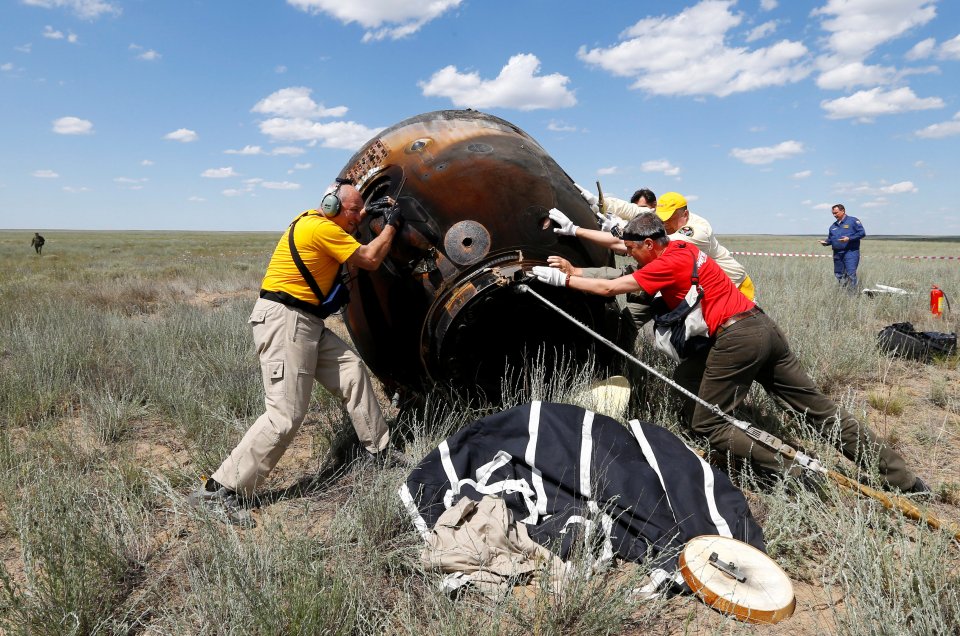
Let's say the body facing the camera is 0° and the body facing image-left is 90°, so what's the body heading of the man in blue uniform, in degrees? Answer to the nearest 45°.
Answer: approximately 45°

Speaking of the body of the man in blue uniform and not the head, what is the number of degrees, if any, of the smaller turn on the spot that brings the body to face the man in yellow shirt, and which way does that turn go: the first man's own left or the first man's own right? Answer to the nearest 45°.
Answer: approximately 45° to the first man's own left

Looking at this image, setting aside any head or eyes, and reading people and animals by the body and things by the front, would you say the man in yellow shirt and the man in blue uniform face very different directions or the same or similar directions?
very different directions

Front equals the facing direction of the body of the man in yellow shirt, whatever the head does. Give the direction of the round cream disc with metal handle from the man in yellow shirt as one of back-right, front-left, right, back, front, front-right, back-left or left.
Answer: front-right

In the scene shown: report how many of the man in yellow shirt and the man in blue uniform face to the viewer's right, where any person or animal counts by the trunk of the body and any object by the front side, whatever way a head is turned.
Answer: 1

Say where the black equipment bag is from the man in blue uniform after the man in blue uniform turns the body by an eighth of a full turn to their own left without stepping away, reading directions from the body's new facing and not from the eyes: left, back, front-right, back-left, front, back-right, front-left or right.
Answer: front

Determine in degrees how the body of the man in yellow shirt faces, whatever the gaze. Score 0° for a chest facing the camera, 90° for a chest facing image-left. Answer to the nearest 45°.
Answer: approximately 270°

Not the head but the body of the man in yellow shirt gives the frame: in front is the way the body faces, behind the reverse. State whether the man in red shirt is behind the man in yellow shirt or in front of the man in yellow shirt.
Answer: in front

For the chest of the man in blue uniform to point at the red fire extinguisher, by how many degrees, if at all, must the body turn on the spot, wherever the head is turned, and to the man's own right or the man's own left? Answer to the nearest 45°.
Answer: approximately 45° to the man's own left

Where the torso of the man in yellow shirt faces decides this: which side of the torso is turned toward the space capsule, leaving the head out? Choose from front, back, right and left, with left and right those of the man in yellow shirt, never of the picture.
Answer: front

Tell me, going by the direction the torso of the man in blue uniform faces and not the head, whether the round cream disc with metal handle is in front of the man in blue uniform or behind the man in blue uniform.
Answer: in front
